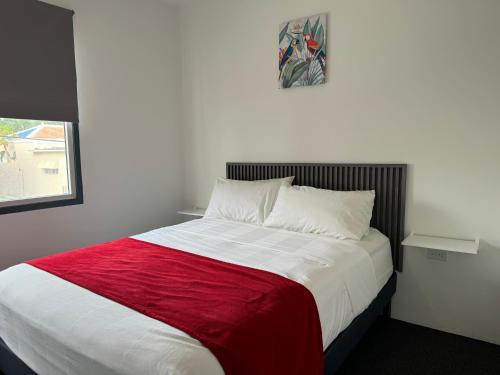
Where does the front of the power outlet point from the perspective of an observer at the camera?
facing the viewer and to the left of the viewer

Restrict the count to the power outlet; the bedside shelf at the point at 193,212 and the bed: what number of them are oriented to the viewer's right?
0

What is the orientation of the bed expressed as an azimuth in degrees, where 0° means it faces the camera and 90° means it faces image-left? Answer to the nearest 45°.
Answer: approximately 45°

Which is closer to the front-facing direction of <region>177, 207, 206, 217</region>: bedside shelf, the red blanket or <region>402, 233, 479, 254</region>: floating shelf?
the red blanket

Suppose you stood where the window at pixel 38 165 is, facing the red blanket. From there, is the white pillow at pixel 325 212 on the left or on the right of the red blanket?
left

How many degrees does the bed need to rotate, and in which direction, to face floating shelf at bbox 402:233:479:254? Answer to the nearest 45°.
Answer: approximately 135° to its left

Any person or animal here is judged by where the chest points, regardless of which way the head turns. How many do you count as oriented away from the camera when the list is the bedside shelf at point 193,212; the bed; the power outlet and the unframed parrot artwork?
0

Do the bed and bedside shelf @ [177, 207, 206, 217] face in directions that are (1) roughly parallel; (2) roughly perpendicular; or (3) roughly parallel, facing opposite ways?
roughly parallel

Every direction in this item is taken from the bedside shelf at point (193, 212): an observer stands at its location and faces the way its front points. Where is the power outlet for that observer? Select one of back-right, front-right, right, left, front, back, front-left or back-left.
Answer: left

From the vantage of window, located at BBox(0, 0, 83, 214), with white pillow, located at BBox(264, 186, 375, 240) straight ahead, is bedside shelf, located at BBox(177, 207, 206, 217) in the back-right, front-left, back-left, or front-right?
front-left

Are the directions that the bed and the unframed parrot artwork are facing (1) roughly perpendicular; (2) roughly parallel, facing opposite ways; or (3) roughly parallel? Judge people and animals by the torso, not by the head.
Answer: roughly parallel

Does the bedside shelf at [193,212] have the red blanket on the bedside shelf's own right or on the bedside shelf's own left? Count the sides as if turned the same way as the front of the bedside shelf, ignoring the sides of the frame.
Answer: on the bedside shelf's own left

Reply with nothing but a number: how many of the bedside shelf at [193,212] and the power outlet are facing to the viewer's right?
0

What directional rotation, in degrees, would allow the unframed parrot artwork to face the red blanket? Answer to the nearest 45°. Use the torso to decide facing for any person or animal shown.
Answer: approximately 45° to its left

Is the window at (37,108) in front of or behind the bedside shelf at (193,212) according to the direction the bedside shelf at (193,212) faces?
in front

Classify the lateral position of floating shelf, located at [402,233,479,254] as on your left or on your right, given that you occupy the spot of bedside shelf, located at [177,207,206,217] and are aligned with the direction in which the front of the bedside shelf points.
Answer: on your left

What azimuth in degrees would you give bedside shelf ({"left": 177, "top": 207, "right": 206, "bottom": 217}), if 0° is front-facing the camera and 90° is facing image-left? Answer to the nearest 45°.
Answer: approximately 45°
